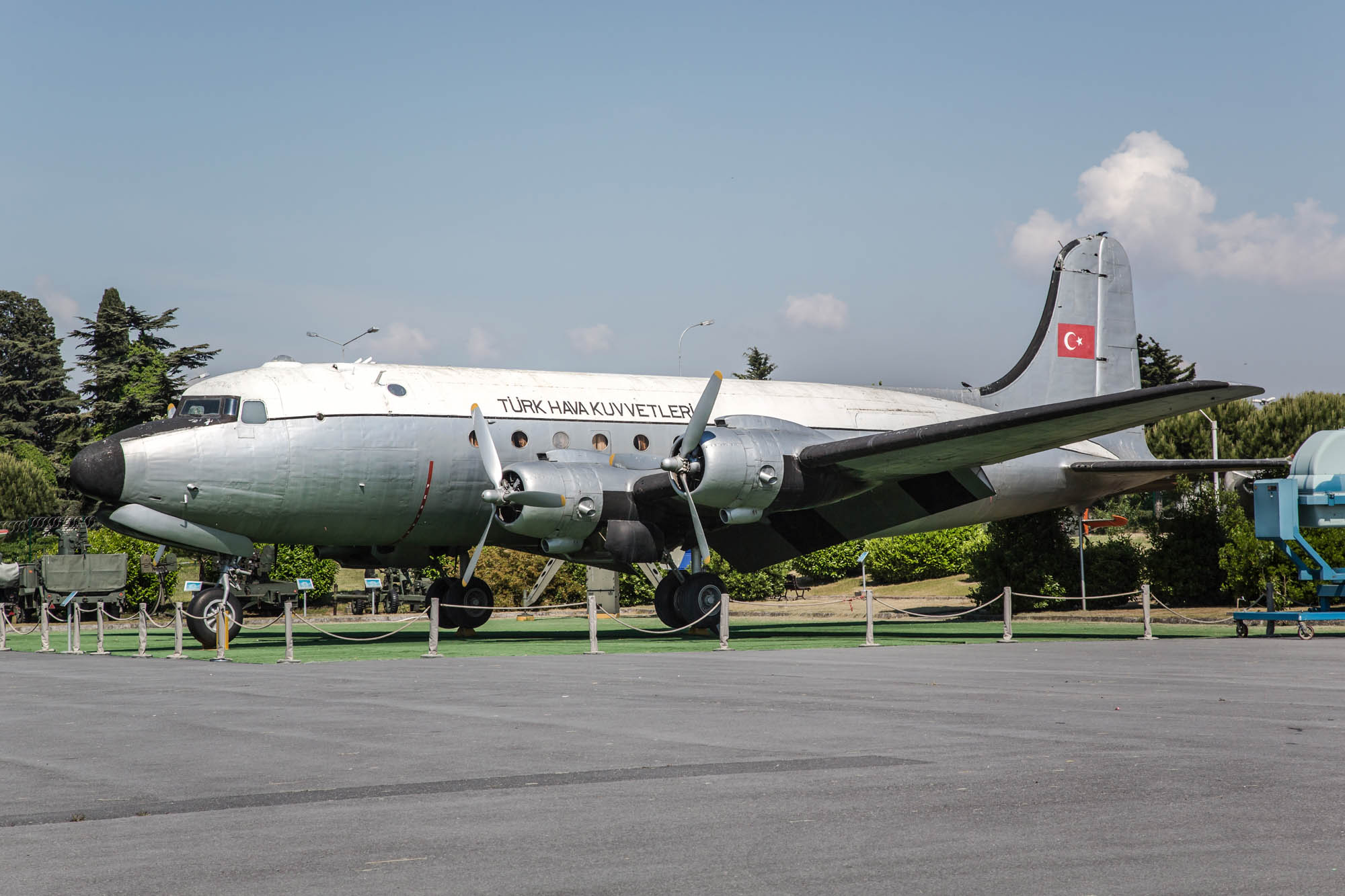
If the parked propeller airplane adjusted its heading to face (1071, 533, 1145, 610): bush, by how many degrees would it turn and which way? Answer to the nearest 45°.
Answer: approximately 180°

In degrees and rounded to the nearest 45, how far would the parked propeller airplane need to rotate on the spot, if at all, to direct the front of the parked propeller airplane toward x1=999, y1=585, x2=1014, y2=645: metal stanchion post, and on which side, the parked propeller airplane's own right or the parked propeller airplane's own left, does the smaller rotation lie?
approximately 135° to the parked propeller airplane's own left

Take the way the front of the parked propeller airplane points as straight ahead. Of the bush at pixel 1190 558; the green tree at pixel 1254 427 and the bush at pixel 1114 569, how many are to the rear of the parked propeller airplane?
3

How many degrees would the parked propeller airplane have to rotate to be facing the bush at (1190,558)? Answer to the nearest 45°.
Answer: approximately 180°

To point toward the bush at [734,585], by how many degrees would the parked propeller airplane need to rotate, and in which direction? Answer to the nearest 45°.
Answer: approximately 135° to its right

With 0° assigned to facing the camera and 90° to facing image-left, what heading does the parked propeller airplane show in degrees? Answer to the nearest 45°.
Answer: approximately 45°

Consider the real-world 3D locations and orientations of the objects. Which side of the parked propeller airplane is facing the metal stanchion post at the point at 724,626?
left

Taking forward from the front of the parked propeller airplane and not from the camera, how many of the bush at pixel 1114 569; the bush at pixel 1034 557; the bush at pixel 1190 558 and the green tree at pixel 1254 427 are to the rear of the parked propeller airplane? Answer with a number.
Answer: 4

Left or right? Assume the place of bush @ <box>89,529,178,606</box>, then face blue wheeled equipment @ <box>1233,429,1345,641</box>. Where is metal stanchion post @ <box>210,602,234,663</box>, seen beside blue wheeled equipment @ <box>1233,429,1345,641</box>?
right

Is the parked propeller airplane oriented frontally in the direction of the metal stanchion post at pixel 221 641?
yes

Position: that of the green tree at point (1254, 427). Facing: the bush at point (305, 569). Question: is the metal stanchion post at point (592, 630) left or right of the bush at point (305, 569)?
left
